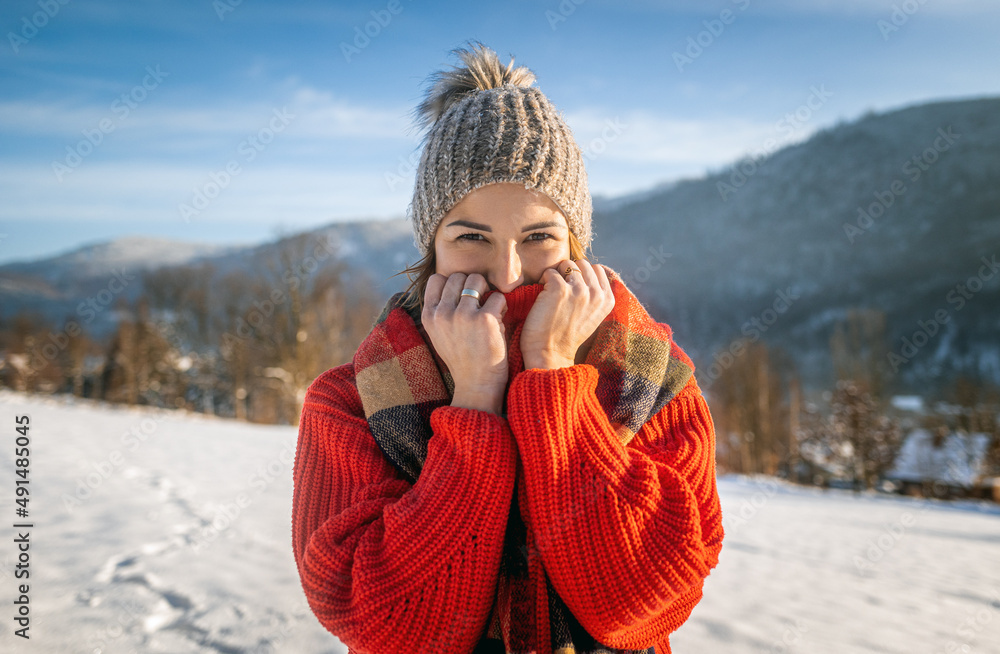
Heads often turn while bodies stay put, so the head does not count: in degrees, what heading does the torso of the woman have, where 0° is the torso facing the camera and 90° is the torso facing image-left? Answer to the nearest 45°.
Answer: approximately 0°
